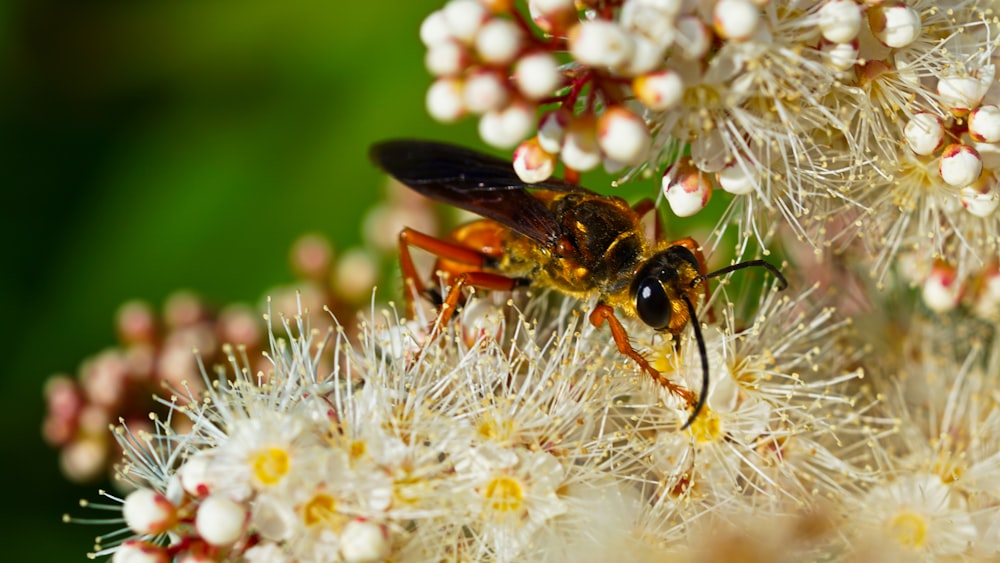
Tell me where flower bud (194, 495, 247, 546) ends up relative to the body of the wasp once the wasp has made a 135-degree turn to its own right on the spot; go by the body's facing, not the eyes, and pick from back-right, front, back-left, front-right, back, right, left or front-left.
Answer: front-left

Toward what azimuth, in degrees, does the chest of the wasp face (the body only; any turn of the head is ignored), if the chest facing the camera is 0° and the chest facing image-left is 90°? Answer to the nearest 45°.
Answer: approximately 315°

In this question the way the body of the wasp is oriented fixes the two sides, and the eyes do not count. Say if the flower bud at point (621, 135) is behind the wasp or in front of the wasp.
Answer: in front

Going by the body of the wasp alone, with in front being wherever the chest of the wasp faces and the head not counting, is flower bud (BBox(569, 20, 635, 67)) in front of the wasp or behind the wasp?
in front

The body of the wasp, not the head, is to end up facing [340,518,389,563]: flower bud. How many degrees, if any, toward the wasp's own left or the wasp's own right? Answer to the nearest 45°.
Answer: approximately 90° to the wasp's own right

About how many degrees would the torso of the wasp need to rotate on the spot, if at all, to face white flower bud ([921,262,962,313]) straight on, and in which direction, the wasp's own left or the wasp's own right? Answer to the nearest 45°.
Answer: approximately 45° to the wasp's own left
